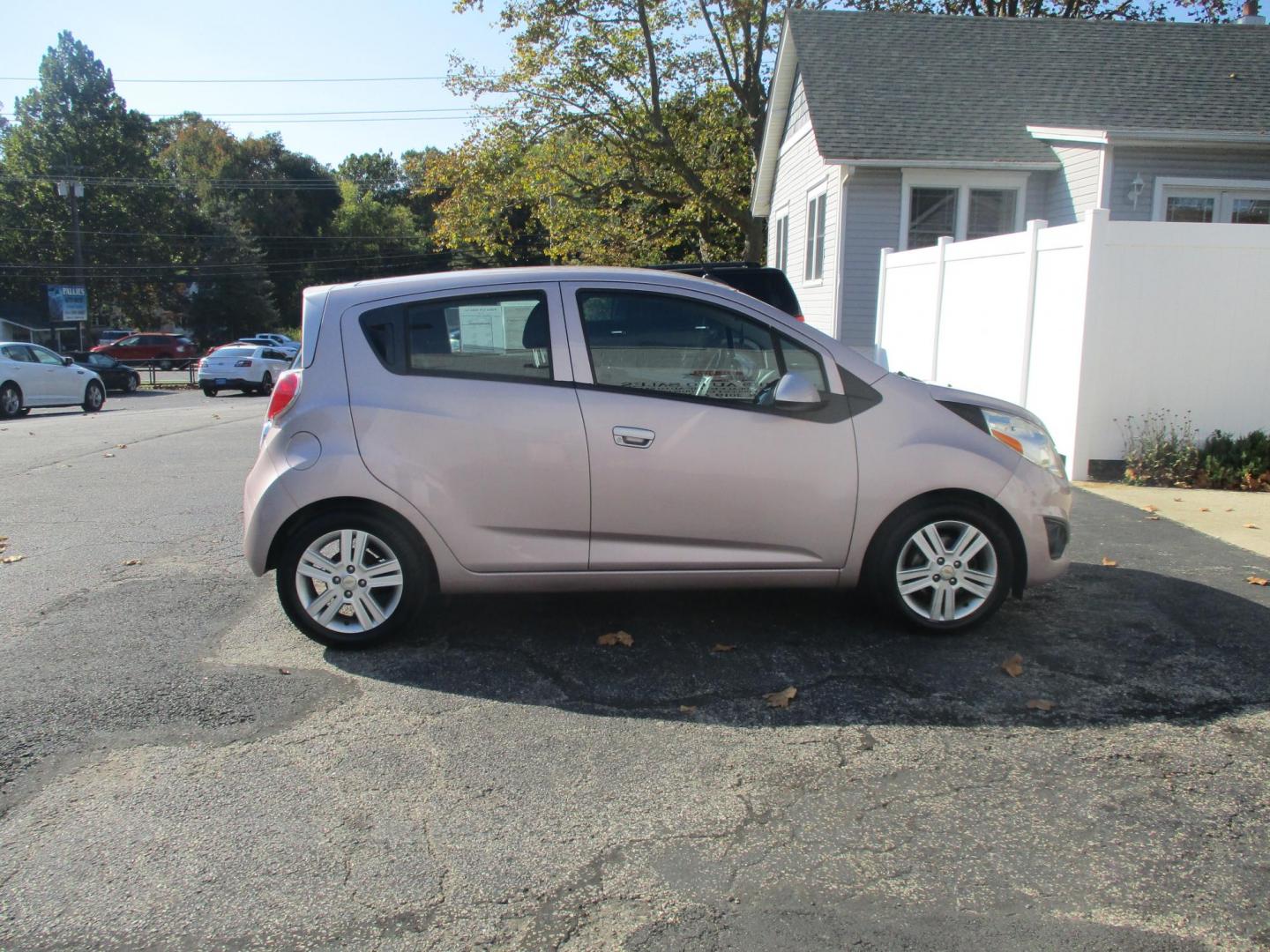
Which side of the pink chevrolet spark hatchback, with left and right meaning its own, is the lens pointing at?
right

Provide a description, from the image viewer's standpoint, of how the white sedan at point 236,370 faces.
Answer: facing away from the viewer and to the right of the viewer

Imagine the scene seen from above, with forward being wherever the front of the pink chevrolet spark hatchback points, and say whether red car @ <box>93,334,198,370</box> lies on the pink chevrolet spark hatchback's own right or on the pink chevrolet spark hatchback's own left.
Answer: on the pink chevrolet spark hatchback's own left

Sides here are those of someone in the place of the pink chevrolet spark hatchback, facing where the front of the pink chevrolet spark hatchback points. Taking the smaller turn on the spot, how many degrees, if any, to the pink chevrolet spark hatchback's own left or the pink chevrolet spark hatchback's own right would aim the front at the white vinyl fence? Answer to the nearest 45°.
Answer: approximately 45° to the pink chevrolet spark hatchback's own left

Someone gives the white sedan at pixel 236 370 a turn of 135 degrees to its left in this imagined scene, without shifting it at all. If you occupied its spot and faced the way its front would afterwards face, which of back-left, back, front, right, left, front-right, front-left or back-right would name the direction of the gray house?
back-left

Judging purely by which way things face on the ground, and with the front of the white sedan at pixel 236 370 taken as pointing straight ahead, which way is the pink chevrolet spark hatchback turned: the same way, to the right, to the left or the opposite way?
to the right

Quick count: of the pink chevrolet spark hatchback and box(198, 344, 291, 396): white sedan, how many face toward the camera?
0

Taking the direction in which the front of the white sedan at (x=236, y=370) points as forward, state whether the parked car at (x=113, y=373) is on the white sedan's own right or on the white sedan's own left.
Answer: on the white sedan's own left

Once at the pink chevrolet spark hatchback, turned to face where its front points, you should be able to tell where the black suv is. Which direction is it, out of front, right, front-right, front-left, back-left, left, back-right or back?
left

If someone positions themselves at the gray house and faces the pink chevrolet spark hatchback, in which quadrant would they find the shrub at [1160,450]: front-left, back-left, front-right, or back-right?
front-left

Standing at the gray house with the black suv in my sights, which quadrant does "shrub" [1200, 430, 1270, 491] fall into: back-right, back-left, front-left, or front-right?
front-left

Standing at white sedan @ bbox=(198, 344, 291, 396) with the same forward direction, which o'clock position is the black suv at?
The black suv is roughly at 4 o'clock from the white sedan.

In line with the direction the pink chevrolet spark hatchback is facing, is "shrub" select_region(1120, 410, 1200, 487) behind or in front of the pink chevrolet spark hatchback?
in front

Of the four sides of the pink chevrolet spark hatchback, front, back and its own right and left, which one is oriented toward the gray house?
left

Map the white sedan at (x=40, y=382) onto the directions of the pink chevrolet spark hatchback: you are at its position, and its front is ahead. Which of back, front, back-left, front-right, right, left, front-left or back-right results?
back-left

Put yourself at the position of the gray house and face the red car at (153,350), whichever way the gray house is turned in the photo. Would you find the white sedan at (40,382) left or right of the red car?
left

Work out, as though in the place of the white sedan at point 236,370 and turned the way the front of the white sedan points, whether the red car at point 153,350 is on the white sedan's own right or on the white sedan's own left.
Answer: on the white sedan's own left

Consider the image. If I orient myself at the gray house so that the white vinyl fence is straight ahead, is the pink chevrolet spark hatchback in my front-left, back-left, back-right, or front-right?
front-right
